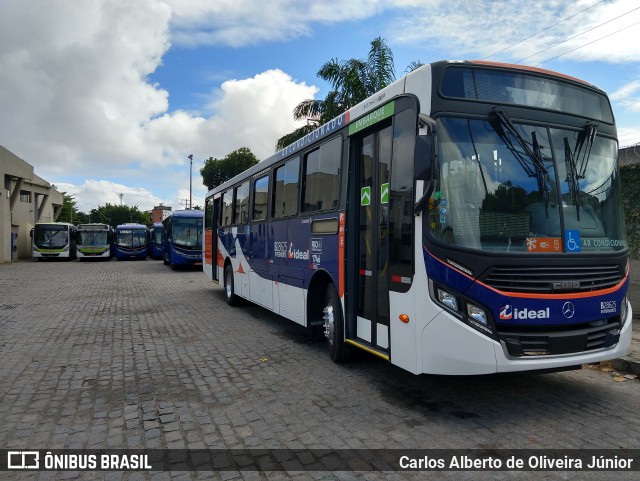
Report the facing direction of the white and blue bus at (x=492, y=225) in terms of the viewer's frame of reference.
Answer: facing the viewer and to the right of the viewer

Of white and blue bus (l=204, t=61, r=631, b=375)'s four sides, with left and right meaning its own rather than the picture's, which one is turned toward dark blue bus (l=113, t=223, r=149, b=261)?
back

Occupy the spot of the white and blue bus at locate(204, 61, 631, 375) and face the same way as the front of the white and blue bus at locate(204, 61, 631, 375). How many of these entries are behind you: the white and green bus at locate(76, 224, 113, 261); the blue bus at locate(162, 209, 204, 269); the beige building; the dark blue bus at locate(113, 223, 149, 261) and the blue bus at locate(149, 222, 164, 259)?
5

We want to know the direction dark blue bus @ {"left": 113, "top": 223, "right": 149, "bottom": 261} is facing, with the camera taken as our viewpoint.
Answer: facing the viewer

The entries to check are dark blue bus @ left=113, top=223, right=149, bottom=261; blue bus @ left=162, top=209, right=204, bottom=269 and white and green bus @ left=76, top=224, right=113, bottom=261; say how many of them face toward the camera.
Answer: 3

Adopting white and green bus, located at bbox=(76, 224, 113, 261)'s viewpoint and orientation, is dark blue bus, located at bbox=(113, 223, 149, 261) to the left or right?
on its left

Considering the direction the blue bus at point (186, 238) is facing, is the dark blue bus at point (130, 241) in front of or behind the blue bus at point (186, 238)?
behind

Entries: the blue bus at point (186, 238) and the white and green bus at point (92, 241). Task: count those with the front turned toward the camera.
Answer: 2

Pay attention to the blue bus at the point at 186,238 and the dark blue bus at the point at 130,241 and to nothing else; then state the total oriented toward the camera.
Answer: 2

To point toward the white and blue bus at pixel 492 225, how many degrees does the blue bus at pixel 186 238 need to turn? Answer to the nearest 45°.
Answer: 0° — it already faces it

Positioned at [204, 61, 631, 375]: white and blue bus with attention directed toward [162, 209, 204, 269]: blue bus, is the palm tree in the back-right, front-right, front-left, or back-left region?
front-right

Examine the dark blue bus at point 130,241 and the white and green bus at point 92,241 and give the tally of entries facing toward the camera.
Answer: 2
